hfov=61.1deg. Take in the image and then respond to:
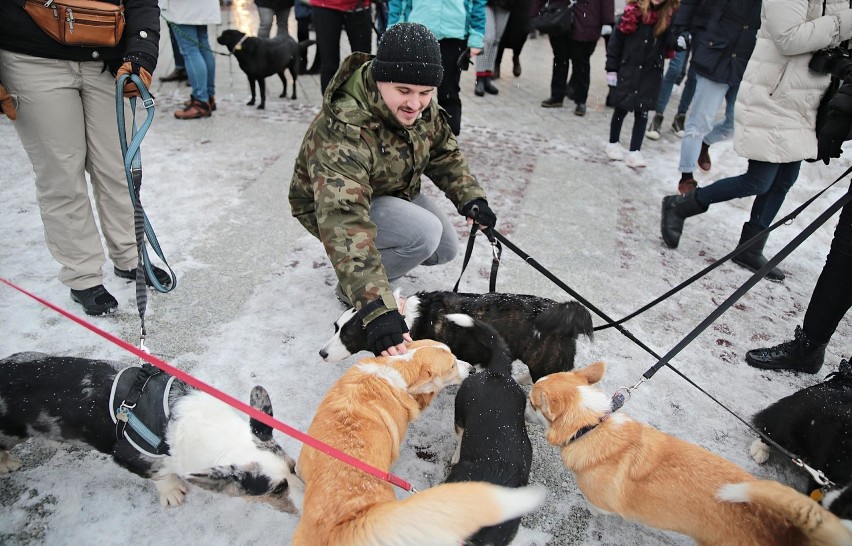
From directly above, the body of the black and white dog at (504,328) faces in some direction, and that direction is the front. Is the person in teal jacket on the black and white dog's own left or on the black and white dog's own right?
on the black and white dog's own right

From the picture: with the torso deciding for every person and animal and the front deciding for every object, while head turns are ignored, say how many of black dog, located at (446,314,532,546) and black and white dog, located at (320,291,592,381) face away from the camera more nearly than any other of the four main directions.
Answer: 1

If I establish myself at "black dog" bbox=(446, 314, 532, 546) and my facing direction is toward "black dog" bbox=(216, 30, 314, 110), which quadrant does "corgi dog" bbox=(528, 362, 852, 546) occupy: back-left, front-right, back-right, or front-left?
back-right

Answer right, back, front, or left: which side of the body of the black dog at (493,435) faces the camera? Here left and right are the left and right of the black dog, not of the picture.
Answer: back

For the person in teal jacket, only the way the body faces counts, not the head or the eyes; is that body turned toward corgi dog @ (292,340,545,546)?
yes

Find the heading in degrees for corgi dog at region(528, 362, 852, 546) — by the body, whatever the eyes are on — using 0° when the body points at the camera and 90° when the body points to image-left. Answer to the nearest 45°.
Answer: approximately 135°

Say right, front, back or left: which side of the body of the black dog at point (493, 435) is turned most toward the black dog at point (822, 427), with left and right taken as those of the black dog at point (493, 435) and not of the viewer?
right

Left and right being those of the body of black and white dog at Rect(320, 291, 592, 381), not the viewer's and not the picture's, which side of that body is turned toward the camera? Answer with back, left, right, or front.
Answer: left
